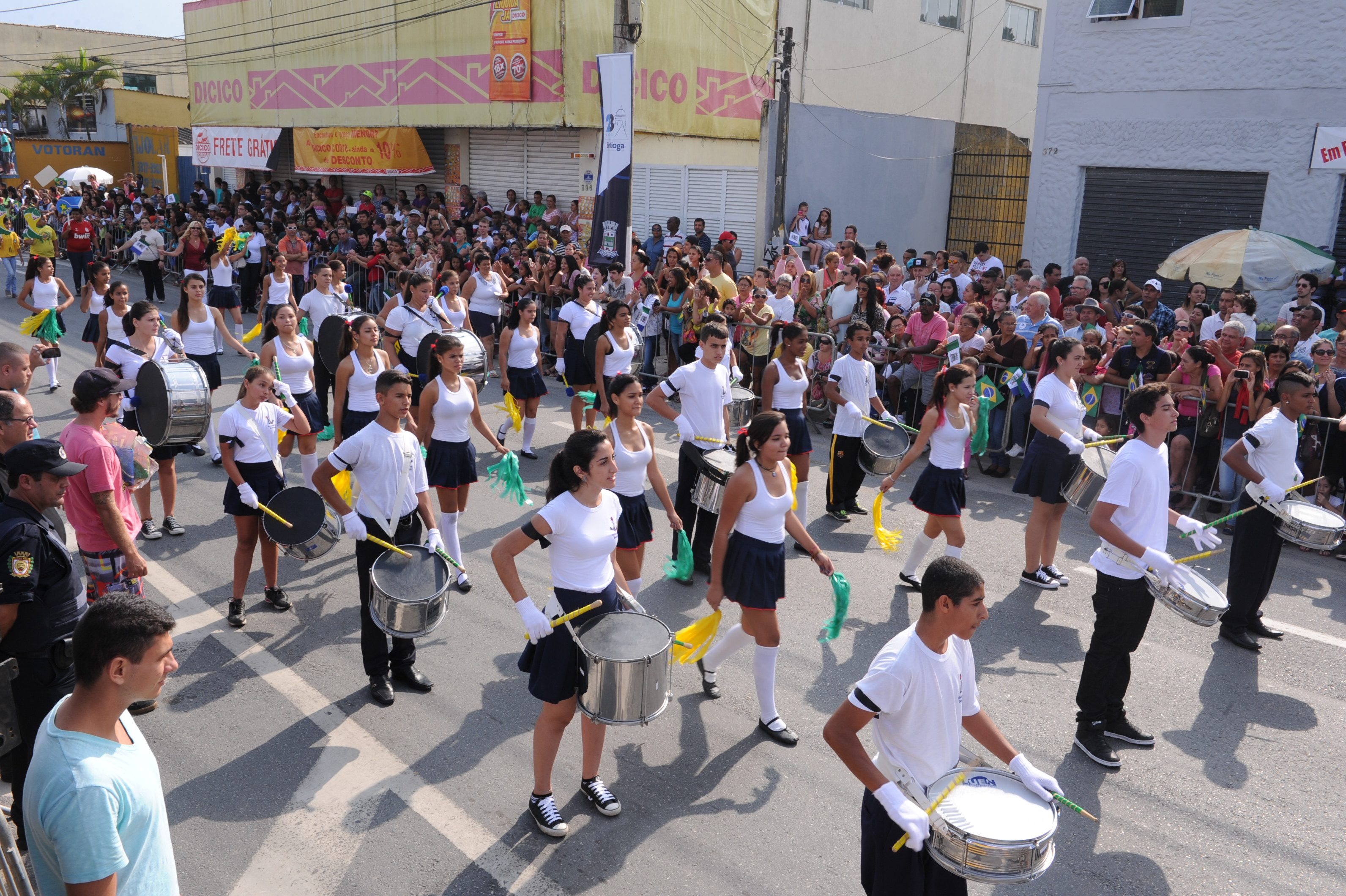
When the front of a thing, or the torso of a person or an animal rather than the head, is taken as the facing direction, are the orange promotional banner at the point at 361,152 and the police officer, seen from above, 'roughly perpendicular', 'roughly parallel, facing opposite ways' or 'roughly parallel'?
roughly perpendicular

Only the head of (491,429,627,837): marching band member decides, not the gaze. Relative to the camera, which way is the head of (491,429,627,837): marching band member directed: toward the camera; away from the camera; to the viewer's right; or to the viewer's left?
to the viewer's right

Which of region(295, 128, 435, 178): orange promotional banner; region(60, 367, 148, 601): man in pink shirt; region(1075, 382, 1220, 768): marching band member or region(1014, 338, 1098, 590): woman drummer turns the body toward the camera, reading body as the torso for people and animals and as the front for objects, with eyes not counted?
the orange promotional banner

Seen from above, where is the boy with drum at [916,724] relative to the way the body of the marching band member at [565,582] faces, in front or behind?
in front

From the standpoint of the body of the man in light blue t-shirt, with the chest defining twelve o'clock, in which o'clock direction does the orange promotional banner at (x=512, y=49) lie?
The orange promotional banner is roughly at 10 o'clock from the man in light blue t-shirt.

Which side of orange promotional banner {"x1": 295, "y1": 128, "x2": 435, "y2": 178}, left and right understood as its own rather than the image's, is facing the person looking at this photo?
front

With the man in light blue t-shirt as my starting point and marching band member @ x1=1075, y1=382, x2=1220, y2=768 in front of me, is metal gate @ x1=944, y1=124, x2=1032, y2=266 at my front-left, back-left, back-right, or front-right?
front-left

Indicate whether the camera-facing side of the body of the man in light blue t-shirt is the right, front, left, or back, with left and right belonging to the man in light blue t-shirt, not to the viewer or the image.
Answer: right

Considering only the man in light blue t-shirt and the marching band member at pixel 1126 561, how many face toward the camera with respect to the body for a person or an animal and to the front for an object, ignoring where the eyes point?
0
